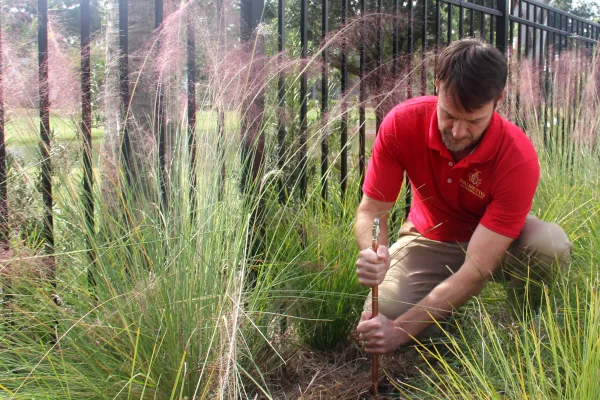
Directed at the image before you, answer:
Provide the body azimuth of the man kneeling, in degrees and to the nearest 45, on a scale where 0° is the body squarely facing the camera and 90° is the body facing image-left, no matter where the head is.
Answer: approximately 45°
